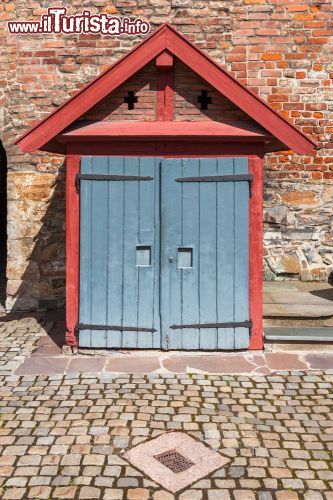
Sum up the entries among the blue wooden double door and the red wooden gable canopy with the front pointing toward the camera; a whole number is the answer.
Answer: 2

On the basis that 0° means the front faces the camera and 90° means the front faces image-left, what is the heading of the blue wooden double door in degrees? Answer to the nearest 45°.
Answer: approximately 0°

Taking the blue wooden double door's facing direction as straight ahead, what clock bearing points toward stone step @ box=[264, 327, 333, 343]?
The stone step is roughly at 9 o'clock from the blue wooden double door.

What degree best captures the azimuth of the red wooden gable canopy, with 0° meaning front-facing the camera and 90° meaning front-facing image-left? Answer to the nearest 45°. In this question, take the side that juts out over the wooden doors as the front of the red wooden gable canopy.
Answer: approximately 0°

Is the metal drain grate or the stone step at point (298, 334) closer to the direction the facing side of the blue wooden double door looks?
the metal drain grate

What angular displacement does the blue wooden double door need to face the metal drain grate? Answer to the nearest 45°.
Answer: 0° — it already faces it
